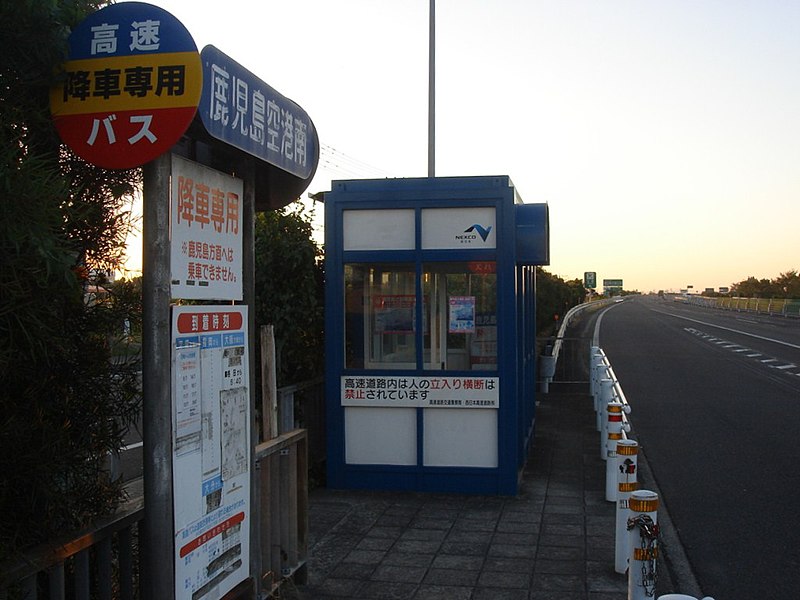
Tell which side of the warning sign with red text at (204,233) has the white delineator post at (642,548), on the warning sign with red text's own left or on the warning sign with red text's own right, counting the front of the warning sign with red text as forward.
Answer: on the warning sign with red text's own left

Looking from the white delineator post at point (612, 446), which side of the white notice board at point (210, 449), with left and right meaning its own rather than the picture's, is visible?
left

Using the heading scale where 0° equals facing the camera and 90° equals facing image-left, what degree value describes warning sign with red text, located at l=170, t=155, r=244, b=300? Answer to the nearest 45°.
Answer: approximately 315°

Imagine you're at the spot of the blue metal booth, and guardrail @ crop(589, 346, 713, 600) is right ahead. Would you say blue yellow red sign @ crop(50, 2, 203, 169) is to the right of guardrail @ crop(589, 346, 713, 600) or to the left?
right

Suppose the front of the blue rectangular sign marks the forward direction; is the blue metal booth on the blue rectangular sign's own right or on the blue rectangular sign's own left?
on the blue rectangular sign's own left

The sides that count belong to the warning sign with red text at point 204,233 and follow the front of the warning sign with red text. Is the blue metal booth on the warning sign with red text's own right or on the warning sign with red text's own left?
on the warning sign with red text's own left

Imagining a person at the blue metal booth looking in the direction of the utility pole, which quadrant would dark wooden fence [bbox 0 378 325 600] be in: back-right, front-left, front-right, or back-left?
back-left
